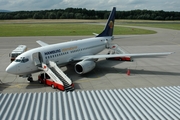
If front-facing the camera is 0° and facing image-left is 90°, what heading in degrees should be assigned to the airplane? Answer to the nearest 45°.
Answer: approximately 45°

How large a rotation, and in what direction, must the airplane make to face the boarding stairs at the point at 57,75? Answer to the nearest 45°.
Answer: approximately 45° to its left
